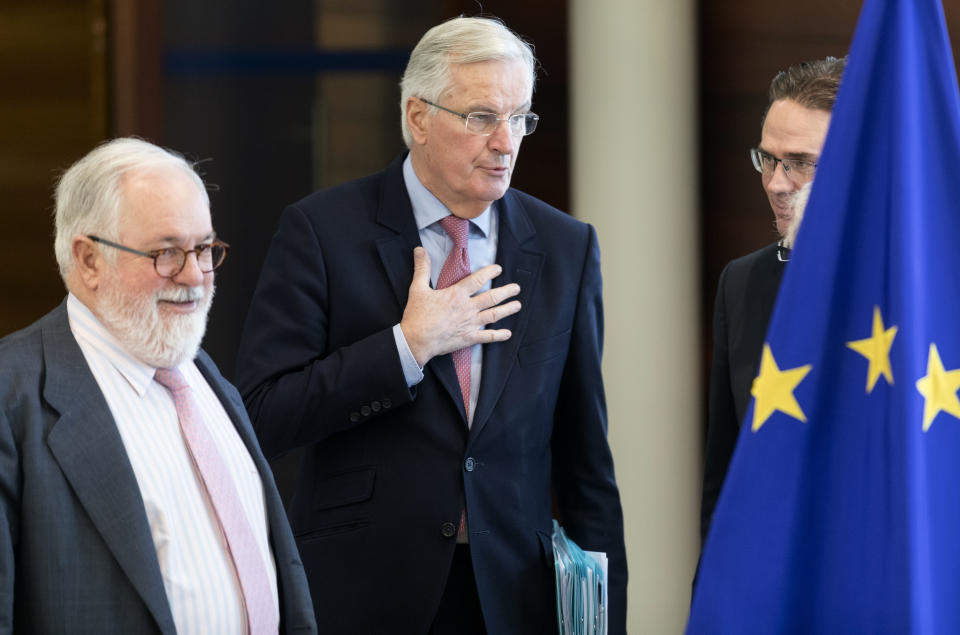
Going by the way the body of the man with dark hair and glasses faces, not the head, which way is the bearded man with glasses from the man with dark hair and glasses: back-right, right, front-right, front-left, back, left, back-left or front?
front

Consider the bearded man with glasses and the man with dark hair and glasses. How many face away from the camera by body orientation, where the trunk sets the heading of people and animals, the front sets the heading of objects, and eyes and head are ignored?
0

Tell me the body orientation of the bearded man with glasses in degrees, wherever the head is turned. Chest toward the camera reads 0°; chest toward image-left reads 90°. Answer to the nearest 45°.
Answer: approximately 315°

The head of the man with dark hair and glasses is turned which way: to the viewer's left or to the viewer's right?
to the viewer's left

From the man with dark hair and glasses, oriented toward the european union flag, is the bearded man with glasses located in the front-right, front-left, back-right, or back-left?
front-right

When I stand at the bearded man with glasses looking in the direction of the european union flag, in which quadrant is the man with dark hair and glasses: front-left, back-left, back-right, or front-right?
front-left

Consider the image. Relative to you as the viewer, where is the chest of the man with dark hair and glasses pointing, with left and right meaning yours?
facing the viewer and to the left of the viewer

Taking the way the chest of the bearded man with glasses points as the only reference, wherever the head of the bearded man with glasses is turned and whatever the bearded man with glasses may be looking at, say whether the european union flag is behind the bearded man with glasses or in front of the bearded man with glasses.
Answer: in front

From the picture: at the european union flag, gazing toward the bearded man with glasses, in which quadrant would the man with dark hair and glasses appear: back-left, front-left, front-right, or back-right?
front-right

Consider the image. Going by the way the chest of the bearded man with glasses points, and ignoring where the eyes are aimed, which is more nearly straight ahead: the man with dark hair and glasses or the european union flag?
the european union flag

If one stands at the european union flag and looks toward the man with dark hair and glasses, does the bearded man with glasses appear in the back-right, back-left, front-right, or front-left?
front-left

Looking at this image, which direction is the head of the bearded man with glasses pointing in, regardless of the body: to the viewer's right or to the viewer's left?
to the viewer's right
